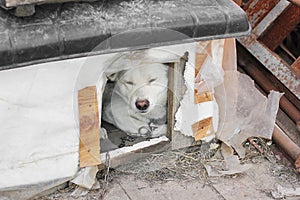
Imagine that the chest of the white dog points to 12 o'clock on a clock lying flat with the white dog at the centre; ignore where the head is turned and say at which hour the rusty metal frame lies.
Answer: The rusty metal frame is roughly at 7 o'clock from the white dog.

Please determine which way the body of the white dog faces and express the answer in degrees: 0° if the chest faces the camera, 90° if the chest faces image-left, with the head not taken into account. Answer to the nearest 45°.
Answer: approximately 0°
